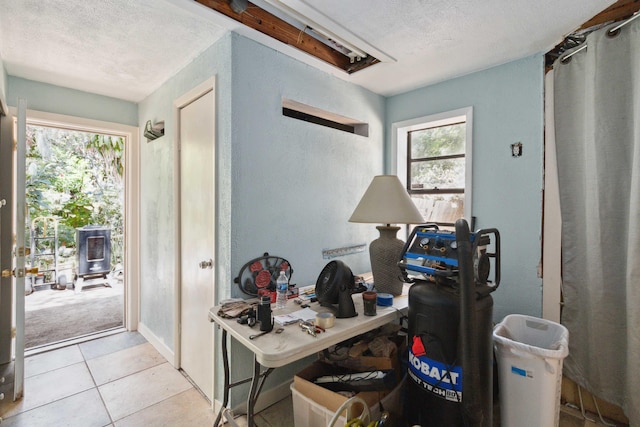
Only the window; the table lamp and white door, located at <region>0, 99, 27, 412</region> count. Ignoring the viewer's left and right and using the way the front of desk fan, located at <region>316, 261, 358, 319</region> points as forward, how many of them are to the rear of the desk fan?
2

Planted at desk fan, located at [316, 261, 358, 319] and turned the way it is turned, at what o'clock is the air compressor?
The air compressor is roughly at 8 o'clock from the desk fan.

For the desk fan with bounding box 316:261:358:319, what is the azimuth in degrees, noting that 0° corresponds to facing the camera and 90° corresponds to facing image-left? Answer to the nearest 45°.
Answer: approximately 45°

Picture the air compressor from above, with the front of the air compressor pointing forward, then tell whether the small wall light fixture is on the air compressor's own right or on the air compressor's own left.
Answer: on the air compressor's own right

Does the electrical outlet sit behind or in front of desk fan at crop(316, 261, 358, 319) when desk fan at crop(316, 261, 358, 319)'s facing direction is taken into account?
behind

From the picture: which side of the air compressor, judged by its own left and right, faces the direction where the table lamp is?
right

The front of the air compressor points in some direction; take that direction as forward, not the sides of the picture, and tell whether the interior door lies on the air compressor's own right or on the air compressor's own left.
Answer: on the air compressor's own right

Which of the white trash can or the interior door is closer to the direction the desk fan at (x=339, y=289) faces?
the interior door

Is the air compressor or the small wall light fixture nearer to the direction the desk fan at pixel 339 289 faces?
the small wall light fixture

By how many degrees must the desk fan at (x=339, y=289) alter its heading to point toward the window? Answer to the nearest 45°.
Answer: approximately 180°

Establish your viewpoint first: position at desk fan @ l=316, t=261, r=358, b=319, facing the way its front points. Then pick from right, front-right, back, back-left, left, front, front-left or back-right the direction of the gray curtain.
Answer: back-left

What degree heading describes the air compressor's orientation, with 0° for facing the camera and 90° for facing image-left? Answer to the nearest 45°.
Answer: approximately 45°

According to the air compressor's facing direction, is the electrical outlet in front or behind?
behind

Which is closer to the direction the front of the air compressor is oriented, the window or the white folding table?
the white folding table
